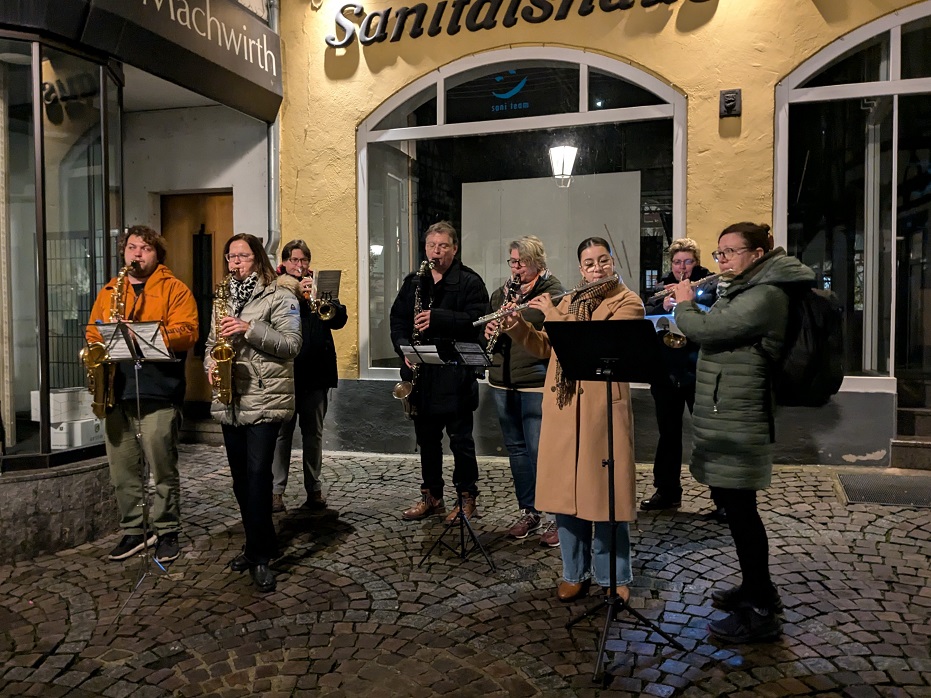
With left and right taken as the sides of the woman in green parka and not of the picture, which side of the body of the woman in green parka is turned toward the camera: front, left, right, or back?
left

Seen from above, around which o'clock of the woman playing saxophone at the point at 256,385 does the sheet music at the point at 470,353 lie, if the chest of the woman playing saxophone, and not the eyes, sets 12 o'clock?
The sheet music is roughly at 8 o'clock from the woman playing saxophone.

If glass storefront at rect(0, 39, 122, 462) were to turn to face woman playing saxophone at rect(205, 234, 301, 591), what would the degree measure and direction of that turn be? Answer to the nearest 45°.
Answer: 0° — it already faces them

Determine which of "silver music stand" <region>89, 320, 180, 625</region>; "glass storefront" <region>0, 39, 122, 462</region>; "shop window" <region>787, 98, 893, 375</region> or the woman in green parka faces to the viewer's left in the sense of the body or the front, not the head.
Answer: the woman in green parka

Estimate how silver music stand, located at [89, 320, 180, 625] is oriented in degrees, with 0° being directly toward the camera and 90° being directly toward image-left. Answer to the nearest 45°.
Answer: approximately 180°

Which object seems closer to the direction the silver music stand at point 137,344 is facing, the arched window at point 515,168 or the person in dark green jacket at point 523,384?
the arched window
